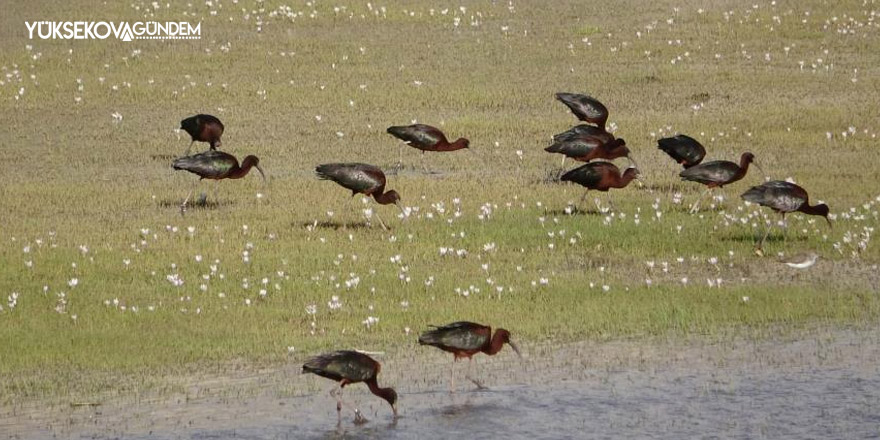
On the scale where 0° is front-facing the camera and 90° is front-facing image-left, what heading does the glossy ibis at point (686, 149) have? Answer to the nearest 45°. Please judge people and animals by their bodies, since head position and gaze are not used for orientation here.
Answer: approximately 270°

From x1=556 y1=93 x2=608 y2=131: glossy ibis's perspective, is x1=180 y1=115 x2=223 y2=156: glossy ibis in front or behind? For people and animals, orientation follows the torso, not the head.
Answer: behind

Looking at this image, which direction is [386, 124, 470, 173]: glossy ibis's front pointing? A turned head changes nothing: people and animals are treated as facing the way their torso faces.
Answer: to the viewer's right

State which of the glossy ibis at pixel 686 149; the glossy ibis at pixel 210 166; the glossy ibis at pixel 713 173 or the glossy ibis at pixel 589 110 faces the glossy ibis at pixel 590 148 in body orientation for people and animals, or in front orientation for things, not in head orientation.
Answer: the glossy ibis at pixel 210 166

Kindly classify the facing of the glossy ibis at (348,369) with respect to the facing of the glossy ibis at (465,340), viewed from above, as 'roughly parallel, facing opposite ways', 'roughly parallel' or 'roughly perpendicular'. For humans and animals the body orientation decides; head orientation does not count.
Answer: roughly parallel

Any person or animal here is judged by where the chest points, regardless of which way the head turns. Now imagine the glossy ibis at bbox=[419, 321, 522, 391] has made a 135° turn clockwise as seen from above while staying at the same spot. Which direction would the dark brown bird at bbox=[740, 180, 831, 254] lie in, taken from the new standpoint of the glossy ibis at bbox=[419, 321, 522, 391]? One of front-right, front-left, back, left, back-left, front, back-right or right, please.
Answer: back

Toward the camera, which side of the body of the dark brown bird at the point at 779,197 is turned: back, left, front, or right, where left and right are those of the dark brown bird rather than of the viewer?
right

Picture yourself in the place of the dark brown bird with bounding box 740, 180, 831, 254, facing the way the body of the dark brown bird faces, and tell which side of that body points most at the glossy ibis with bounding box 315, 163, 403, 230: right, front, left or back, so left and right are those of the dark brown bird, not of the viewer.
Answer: back

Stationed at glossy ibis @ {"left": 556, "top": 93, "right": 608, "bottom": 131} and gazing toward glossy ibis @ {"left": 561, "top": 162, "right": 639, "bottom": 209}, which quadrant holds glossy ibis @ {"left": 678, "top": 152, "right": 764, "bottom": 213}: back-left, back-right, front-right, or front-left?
front-left

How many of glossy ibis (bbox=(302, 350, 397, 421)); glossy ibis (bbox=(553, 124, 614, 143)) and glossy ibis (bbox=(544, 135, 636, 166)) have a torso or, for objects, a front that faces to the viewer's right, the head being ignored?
3

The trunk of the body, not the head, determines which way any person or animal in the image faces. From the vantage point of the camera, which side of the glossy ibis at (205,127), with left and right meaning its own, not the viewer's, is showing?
right

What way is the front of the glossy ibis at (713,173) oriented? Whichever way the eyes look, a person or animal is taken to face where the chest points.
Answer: to the viewer's right

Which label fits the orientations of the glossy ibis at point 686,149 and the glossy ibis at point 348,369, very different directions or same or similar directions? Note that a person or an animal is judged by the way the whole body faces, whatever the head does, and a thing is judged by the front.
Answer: same or similar directions

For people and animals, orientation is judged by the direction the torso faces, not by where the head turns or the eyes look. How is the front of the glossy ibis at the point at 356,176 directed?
to the viewer's right

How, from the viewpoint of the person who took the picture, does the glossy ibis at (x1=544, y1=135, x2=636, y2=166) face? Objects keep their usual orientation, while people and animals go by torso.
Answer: facing to the right of the viewer

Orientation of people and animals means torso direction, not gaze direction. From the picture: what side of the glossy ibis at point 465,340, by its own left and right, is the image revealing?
right

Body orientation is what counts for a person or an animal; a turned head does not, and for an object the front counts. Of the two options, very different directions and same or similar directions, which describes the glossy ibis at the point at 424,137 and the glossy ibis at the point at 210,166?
same or similar directions
